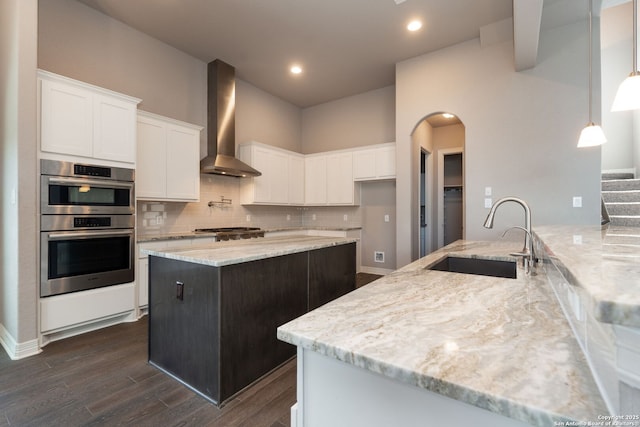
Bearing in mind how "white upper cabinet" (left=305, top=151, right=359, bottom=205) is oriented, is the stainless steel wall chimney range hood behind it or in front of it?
in front

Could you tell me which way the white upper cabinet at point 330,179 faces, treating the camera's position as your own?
facing the viewer and to the left of the viewer

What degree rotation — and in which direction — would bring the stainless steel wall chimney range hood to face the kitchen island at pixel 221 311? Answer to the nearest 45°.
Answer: approximately 45° to its right

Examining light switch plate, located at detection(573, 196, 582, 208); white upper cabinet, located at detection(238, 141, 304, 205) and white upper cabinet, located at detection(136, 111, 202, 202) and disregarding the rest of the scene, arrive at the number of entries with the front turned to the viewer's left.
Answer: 0

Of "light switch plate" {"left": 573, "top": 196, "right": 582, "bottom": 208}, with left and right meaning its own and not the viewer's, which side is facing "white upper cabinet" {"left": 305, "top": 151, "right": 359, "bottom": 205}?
right

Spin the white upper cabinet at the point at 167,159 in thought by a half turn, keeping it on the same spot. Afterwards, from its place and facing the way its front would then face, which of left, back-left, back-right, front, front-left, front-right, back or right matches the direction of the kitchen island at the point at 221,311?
back-left

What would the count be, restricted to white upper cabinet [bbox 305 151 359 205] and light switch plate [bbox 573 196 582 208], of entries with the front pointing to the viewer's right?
0

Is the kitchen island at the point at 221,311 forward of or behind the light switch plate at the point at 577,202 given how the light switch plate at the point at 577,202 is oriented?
forward

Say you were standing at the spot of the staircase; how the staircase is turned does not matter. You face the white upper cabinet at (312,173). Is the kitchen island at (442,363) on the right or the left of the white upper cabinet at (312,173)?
left

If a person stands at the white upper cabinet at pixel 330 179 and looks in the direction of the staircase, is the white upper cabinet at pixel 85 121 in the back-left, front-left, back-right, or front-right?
back-right

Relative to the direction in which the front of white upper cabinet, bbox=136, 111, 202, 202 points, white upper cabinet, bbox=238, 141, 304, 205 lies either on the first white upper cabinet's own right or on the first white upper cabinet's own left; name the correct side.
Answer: on the first white upper cabinet's own left

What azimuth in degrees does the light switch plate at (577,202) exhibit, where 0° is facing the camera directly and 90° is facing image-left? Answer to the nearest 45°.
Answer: approximately 0°

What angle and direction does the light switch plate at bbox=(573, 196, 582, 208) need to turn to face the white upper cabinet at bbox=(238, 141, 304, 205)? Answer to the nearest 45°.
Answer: approximately 90° to its right

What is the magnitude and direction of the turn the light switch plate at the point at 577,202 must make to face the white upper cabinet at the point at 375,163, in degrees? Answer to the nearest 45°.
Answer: approximately 90° to its right
